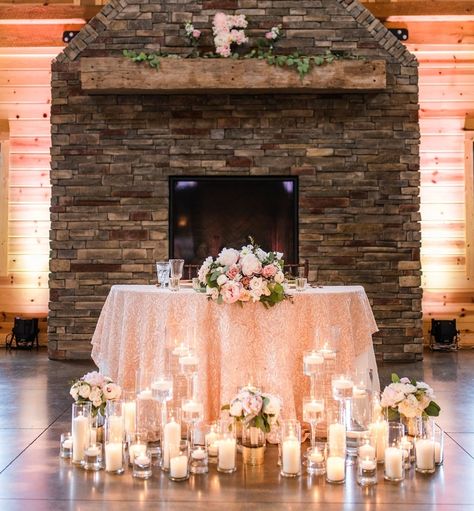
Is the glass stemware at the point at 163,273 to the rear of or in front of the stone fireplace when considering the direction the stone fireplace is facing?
in front

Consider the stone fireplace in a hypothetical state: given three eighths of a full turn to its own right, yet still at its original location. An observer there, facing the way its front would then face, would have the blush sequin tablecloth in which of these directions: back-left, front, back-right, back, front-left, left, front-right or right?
back-left

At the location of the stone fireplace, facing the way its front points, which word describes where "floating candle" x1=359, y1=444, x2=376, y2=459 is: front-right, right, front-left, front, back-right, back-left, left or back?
front

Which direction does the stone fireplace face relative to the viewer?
toward the camera

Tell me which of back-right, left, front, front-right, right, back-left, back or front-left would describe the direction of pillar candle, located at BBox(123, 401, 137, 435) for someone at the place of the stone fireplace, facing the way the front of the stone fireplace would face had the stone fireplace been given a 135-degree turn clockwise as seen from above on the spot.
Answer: back-left

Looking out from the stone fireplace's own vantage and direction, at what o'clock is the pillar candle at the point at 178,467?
The pillar candle is roughly at 12 o'clock from the stone fireplace.

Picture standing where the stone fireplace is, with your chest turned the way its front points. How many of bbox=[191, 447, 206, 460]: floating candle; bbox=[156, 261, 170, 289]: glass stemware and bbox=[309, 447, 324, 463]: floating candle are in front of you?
3

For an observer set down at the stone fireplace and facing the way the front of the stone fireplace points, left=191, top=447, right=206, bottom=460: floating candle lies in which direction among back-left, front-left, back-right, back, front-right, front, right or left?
front

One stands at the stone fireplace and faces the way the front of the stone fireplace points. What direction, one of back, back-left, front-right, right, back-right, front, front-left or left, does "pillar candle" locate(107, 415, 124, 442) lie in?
front

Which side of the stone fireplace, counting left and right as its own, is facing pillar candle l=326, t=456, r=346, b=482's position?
front

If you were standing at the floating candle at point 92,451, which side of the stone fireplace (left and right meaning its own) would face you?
front

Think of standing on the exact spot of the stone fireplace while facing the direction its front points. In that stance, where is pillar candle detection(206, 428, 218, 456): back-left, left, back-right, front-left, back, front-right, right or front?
front

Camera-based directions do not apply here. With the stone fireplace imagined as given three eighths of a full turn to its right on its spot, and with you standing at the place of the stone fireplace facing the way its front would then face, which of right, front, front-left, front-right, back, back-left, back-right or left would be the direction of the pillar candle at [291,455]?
back-left

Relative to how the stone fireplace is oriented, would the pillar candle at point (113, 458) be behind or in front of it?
in front
